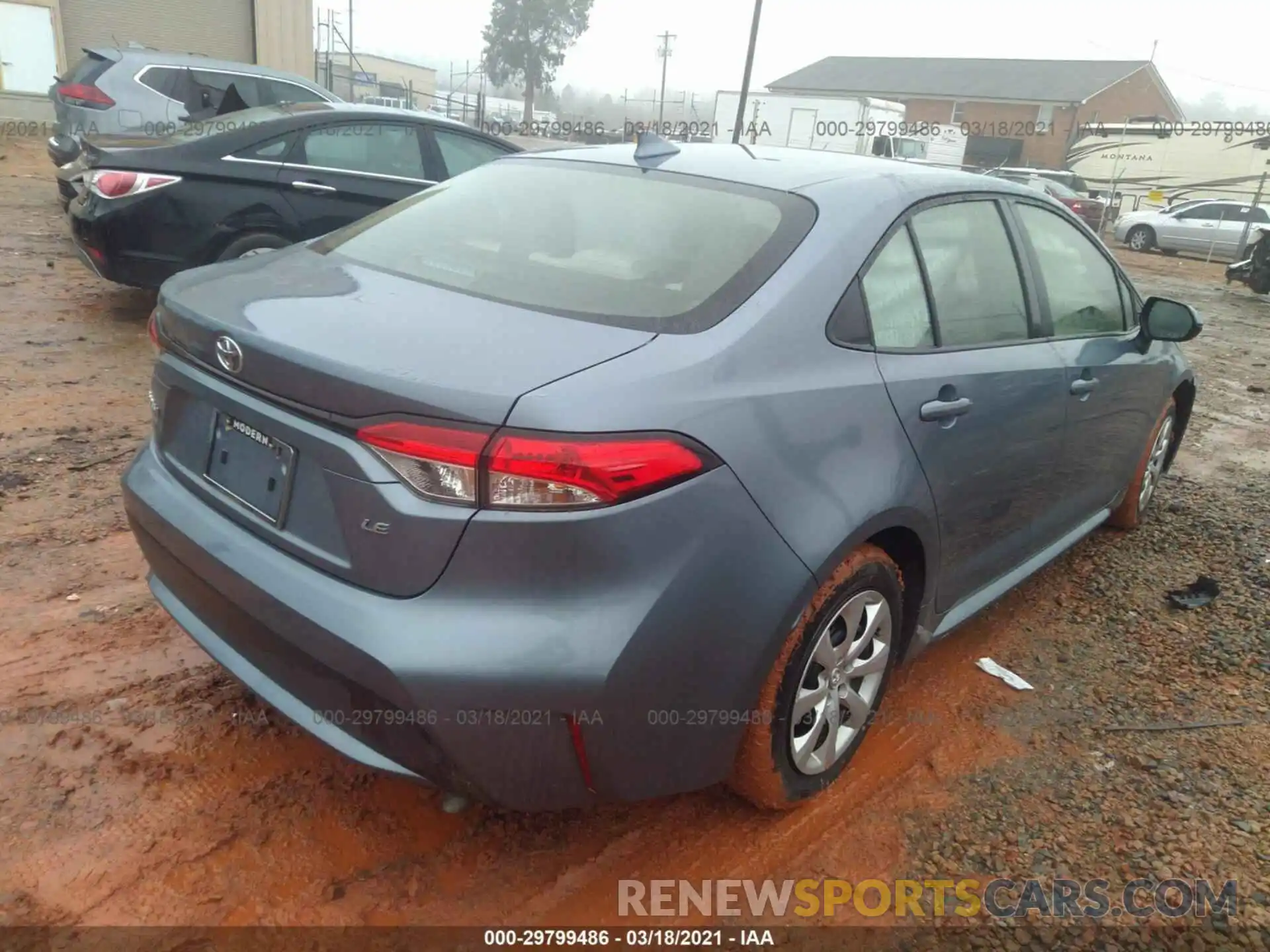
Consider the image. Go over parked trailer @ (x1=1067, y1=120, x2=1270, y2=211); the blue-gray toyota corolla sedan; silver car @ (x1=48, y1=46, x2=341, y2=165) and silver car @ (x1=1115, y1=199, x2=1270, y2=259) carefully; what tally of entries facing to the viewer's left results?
2

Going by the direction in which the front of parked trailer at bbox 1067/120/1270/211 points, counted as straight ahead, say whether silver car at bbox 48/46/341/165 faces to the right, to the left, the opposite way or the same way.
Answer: to the right

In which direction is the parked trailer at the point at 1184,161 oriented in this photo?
to the viewer's left

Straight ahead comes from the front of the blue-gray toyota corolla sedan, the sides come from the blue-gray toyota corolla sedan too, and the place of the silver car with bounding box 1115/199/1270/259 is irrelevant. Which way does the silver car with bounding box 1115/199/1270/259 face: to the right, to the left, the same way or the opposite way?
to the left

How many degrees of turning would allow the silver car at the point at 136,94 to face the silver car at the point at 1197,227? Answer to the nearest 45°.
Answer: approximately 45° to its right

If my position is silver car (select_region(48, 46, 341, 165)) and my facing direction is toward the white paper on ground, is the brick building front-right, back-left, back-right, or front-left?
back-left

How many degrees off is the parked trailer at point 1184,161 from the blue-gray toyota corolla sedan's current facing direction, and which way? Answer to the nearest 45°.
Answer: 0° — it already faces it

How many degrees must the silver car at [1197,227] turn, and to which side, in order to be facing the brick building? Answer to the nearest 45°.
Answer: approximately 90° to its right

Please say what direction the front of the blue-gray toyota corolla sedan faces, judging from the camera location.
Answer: facing away from the viewer and to the right of the viewer

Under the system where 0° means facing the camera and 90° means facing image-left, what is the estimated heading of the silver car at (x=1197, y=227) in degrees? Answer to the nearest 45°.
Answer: approximately 90°

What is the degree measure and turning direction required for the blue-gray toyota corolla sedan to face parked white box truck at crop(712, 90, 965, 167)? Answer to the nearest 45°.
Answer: approximately 45° to its left

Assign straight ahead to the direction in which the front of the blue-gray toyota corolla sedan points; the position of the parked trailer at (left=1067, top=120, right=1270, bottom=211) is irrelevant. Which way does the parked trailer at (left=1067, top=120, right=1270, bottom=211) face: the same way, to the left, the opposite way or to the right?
to the left

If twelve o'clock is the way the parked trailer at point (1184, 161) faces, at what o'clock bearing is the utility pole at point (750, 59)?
The utility pole is roughly at 11 o'clock from the parked trailer.
